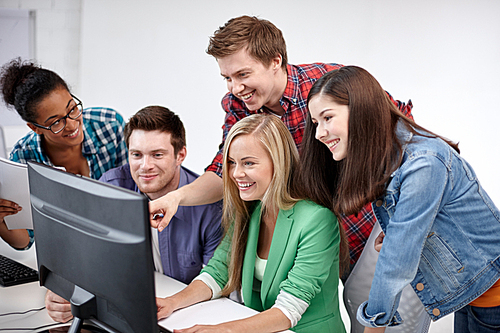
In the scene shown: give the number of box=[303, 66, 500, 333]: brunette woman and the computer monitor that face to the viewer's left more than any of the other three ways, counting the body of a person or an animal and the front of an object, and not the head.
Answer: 1

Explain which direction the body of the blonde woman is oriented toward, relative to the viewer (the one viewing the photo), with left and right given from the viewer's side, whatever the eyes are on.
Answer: facing the viewer and to the left of the viewer

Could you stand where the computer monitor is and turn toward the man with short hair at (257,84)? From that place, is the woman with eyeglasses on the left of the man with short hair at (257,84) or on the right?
left

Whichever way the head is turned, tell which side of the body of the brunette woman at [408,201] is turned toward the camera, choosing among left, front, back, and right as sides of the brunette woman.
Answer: left

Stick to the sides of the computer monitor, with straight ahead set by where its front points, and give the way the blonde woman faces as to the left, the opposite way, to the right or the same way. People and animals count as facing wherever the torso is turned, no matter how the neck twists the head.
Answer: the opposite way

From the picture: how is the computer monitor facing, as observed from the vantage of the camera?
facing away from the viewer and to the right of the viewer

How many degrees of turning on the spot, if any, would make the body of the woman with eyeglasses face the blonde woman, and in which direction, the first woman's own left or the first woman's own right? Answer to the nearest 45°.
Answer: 0° — they already face them

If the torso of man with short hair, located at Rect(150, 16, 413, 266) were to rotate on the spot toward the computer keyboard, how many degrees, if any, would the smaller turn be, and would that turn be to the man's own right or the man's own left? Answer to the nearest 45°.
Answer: approximately 45° to the man's own right

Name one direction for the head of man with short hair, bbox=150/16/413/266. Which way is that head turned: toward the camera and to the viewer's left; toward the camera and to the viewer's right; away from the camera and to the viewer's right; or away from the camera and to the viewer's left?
toward the camera and to the viewer's left

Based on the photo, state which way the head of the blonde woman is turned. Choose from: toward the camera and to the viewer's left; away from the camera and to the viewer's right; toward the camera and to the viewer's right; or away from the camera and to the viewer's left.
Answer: toward the camera and to the viewer's left
